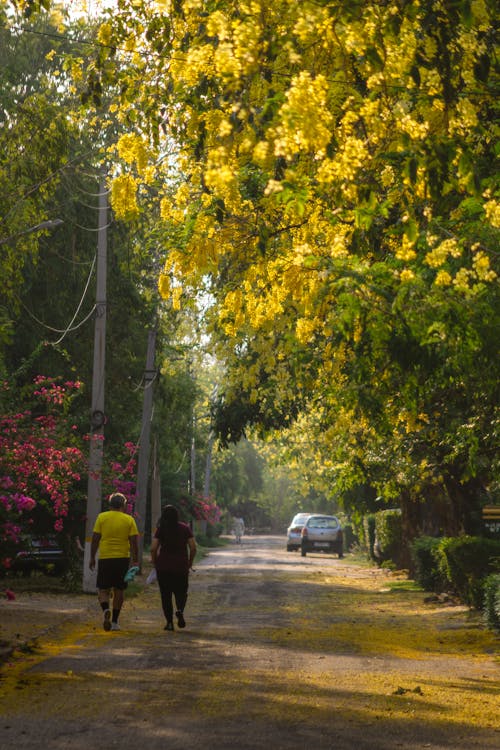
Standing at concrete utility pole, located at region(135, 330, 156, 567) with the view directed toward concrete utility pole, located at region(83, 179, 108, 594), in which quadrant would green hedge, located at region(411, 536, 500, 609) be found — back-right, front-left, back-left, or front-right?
front-left

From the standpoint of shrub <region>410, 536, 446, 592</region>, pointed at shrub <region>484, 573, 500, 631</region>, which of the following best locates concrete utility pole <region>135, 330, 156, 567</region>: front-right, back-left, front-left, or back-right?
back-right

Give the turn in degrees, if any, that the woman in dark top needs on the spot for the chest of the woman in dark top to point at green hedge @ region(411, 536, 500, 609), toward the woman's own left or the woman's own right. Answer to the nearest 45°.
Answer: approximately 45° to the woman's own right

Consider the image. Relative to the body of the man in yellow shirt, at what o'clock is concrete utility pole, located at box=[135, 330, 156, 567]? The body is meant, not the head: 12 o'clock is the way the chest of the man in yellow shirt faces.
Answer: The concrete utility pole is roughly at 12 o'clock from the man in yellow shirt.

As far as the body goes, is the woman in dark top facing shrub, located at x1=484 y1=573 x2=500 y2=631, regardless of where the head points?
no

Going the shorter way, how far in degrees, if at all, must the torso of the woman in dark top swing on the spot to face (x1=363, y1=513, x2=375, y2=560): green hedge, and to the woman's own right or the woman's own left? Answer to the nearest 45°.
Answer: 0° — they already face it

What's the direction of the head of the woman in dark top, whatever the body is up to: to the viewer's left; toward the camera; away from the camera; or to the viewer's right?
away from the camera

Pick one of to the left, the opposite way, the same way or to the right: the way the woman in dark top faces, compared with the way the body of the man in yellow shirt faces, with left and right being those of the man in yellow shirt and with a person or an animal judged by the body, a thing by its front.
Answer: the same way

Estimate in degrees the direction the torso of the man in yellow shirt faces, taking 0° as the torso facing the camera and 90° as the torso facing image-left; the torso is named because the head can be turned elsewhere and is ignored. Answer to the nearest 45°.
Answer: approximately 180°

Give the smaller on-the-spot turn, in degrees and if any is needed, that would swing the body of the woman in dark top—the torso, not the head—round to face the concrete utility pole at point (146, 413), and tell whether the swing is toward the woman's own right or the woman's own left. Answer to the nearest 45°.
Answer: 0° — they already face it

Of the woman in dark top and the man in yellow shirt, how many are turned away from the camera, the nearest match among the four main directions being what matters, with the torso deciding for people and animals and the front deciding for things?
2

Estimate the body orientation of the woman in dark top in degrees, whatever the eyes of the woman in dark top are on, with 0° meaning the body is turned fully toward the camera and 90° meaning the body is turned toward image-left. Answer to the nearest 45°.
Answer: approximately 180°

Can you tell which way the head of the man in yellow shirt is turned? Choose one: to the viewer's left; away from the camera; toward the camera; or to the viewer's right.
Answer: away from the camera
